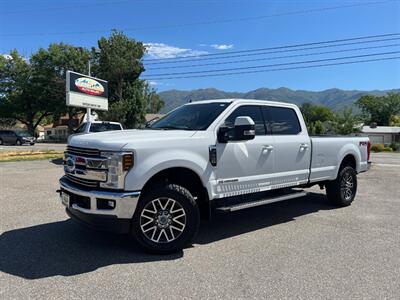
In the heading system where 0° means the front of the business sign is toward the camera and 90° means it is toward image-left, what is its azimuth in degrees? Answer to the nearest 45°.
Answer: approximately 315°

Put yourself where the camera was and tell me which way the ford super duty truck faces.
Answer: facing the viewer and to the left of the viewer

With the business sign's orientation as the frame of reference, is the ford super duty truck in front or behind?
in front

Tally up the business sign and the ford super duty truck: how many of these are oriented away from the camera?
0

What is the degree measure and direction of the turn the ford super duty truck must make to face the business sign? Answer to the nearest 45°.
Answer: approximately 135° to its right

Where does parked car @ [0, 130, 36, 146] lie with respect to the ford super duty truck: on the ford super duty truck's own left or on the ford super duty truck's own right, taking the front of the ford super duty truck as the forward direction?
on the ford super duty truck's own right

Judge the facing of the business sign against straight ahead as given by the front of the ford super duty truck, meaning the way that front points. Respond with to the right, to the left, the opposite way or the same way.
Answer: to the left

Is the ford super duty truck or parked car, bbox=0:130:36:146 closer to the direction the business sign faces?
the ford super duty truck
